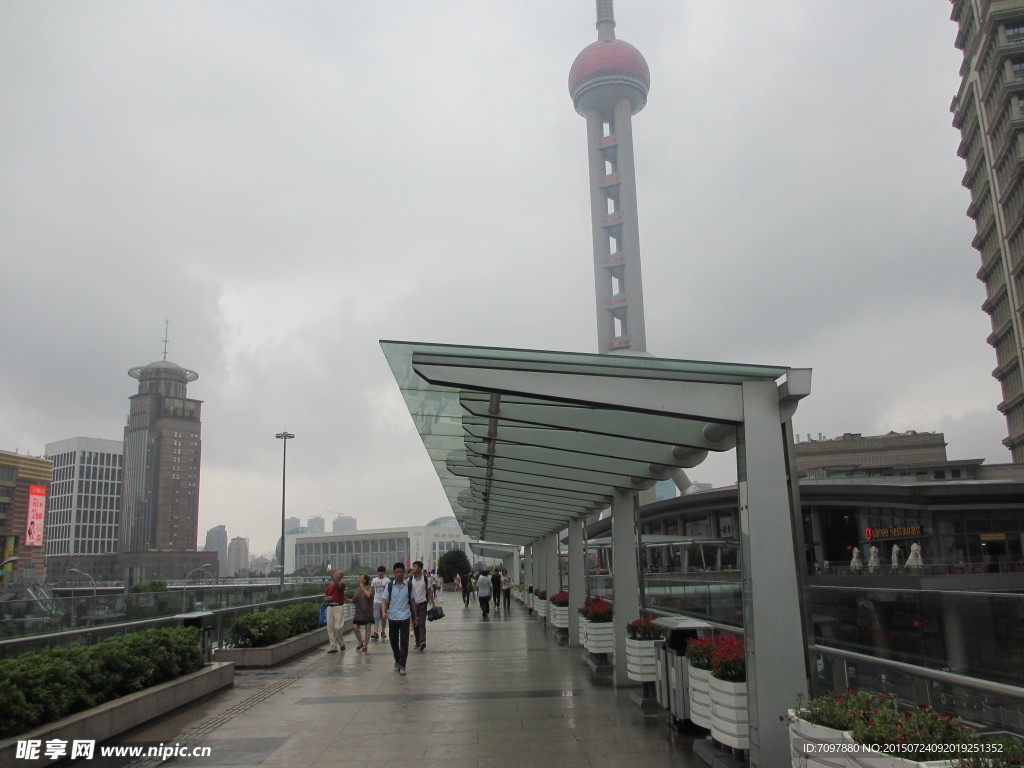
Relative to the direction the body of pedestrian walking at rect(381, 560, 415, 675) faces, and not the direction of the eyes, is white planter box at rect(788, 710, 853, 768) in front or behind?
in front

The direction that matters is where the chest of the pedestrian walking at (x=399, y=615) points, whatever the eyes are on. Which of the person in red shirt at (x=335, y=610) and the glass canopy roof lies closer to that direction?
the glass canopy roof

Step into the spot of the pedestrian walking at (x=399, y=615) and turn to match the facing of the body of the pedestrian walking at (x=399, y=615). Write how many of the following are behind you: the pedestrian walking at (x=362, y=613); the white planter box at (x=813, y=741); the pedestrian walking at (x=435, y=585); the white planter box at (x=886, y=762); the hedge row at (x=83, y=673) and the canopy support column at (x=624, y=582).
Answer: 2

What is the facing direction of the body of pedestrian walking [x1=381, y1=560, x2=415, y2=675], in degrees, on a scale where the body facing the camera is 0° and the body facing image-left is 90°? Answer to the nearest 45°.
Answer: approximately 0°

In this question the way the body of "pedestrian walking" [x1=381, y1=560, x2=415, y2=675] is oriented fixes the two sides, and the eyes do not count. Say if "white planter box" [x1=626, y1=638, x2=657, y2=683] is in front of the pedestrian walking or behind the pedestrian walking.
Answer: in front

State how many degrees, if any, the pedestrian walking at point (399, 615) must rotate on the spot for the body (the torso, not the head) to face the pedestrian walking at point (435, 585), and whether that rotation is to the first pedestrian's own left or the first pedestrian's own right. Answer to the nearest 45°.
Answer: approximately 180°

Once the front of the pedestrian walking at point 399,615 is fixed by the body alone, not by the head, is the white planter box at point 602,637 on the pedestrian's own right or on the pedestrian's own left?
on the pedestrian's own left

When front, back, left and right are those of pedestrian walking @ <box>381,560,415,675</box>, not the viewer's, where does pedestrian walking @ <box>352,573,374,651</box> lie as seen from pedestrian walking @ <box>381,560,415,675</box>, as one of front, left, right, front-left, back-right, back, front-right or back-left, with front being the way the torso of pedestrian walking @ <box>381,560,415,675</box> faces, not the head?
back

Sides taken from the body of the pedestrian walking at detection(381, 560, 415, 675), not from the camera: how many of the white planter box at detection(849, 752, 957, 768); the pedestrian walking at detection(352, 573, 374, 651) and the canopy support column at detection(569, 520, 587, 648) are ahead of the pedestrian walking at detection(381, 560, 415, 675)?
1

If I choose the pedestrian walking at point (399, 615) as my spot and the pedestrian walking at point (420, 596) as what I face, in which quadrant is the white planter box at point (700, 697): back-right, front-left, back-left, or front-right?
back-right

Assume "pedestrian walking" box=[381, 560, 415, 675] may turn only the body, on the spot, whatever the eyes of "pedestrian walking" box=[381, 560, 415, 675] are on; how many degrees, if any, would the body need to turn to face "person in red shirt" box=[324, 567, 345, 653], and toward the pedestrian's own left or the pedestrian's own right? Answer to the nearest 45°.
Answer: approximately 180°

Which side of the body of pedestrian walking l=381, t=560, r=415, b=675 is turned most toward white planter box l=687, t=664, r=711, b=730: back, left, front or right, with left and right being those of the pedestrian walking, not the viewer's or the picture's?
front

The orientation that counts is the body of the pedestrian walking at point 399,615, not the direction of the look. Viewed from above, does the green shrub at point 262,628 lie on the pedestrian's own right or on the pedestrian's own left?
on the pedestrian's own right

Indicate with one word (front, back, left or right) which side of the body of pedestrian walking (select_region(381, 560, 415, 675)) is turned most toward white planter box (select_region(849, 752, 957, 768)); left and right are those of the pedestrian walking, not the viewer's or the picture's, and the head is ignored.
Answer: front
